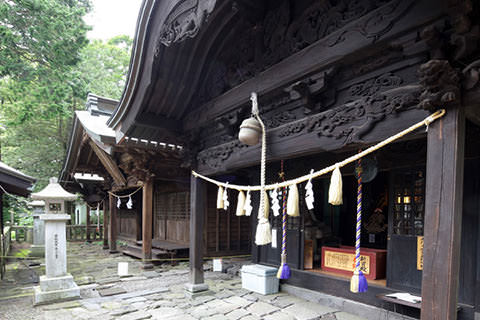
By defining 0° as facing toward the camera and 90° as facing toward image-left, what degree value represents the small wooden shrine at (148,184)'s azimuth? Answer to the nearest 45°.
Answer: approximately 45°

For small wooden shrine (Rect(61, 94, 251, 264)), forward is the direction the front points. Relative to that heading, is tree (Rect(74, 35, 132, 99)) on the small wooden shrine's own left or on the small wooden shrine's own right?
on the small wooden shrine's own right

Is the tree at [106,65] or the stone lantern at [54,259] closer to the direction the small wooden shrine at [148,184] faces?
the stone lantern
